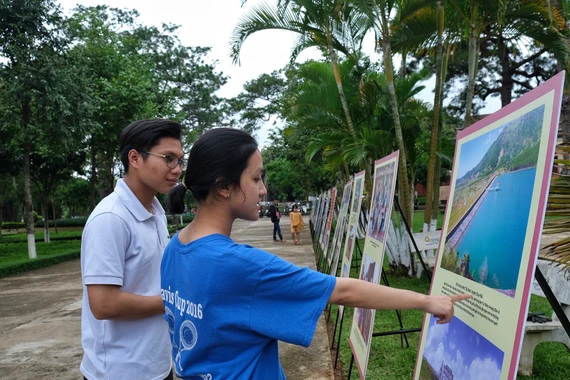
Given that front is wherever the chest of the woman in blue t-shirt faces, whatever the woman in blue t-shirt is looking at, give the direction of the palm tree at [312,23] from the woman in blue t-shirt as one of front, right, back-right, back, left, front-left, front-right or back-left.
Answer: front-left

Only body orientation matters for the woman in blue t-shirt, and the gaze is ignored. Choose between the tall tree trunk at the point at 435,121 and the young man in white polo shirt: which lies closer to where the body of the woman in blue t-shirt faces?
the tall tree trunk

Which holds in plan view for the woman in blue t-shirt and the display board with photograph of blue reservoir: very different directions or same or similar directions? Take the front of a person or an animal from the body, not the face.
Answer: very different directions

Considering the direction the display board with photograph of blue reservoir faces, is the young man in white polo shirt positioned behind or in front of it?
in front

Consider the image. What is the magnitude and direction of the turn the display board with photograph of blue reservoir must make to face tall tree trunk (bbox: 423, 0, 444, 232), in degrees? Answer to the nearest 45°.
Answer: approximately 135° to its right

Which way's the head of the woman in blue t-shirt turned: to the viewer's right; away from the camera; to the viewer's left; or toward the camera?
to the viewer's right

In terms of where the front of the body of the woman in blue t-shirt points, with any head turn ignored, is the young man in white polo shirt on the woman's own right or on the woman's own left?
on the woman's own left

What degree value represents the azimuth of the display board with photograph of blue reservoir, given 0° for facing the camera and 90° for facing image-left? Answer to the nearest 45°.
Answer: approximately 45°

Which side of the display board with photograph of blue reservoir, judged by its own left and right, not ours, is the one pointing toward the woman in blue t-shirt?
front

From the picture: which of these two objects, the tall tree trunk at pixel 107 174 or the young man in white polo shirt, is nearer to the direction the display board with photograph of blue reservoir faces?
the young man in white polo shirt

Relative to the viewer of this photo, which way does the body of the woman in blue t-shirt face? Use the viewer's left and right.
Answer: facing away from the viewer and to the right of the viewer

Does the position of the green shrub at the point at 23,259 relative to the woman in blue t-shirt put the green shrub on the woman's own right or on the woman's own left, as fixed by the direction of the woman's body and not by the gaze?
on the woman's own left
